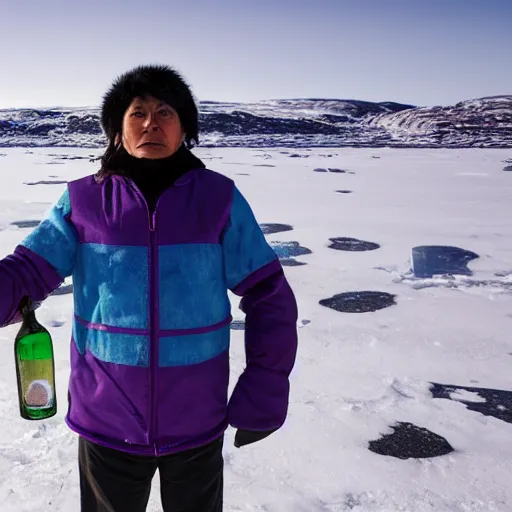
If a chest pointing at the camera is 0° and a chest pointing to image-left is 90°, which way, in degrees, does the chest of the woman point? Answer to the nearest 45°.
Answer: approximately 0°
